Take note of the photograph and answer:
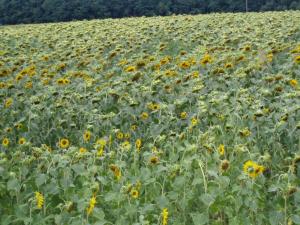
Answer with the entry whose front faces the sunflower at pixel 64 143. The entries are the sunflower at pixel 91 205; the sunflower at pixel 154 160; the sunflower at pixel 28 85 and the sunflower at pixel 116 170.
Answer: the sunflower at pixel 28 85

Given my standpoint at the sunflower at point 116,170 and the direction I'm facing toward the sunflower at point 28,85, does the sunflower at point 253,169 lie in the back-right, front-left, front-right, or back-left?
back-right

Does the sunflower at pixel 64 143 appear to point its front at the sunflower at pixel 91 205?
yes

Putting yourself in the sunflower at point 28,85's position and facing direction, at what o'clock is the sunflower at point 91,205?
the sunflower at point 91,205 is roughly at 12 o'clock from the sunflower at point 28,85.

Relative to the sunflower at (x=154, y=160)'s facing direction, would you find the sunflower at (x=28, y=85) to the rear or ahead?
to the rear
